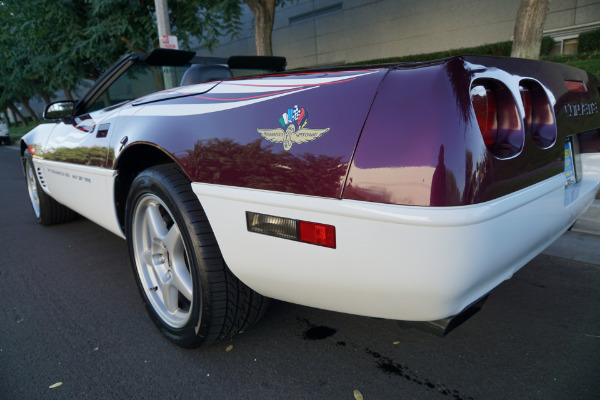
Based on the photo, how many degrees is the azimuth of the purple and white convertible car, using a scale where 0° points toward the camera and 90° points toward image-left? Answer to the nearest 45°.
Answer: approximately 135°

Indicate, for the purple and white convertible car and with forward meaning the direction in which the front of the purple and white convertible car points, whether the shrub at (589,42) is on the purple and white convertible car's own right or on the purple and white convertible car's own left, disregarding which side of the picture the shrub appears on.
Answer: on the purple and white convertible car's own right

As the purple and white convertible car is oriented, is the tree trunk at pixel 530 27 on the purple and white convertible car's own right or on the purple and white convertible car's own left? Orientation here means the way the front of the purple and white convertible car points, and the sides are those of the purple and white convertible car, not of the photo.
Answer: on the purple and white convertible car's own right

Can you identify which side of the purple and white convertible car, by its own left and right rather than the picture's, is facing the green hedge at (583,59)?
right

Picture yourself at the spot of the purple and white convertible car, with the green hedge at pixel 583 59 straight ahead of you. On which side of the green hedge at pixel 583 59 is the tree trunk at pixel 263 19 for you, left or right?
left

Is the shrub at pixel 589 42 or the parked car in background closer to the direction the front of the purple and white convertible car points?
the parked car in background

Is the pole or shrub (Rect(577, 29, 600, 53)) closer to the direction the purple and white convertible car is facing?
the pole
